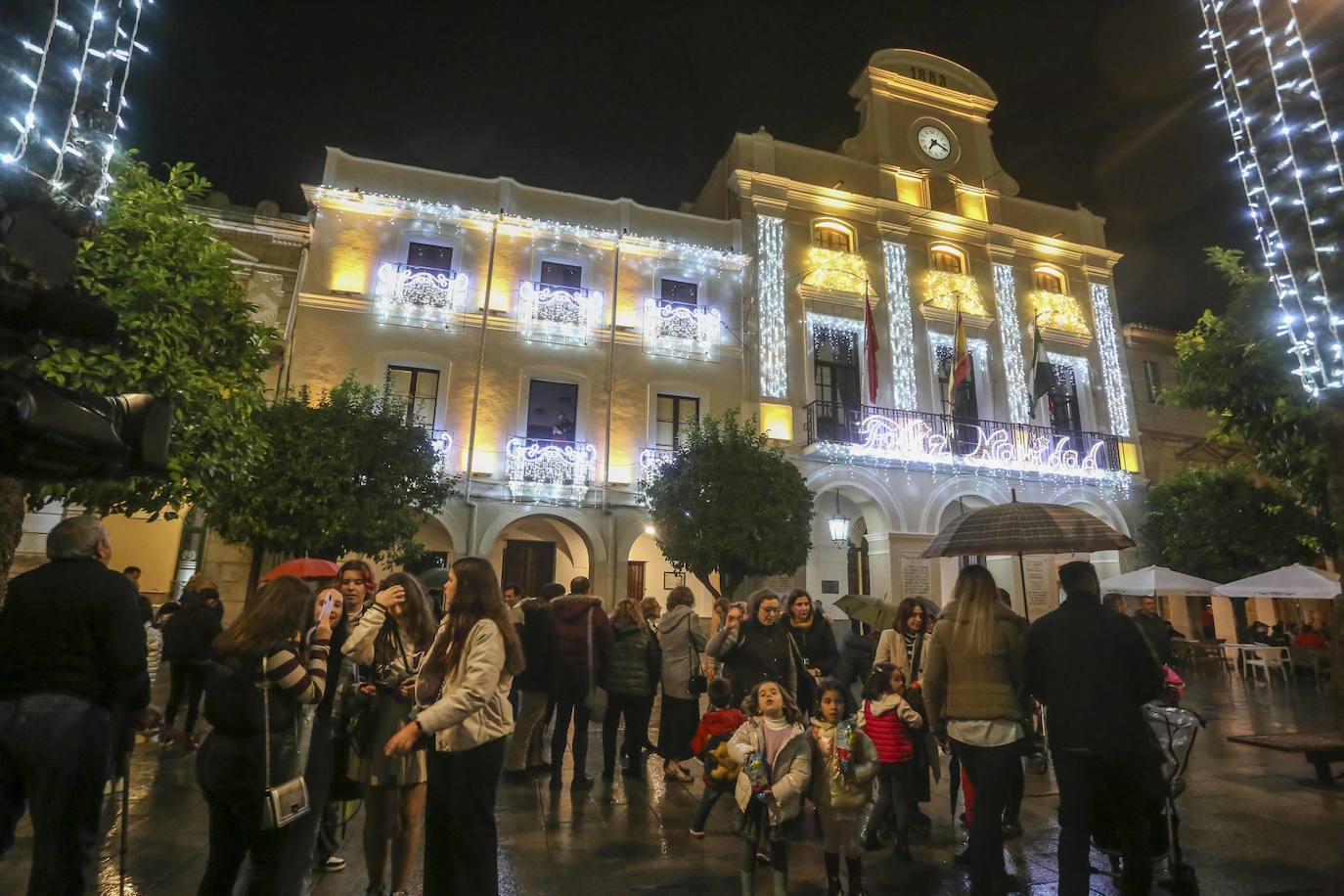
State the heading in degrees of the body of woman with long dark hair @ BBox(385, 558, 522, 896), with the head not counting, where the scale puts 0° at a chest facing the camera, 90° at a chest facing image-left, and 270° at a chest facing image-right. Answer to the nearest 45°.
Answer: approximately 90°

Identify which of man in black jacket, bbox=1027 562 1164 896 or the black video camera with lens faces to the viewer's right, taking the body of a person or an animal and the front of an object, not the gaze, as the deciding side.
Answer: the black video camera with lens

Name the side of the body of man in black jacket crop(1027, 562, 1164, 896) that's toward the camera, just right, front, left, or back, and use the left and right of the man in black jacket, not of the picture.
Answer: back

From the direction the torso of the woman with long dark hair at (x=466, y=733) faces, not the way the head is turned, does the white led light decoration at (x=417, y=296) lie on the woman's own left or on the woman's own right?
on the woman's own right

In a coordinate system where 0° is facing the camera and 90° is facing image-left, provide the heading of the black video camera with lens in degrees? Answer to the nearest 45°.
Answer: approximately 270°

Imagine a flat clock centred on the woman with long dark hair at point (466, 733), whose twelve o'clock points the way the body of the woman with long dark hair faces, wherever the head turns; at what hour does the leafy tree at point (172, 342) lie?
The leafy tree is roughly at 2 o'clock from the woman with long dark hair.

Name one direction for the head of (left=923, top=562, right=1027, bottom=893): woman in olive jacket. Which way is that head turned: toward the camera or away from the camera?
away from the camera

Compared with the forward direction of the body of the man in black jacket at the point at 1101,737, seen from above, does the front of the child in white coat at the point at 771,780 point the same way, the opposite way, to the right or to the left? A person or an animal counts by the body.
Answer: the opposite way

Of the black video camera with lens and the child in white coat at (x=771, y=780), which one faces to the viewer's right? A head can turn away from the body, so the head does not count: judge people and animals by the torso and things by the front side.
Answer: the black video camera with lens
